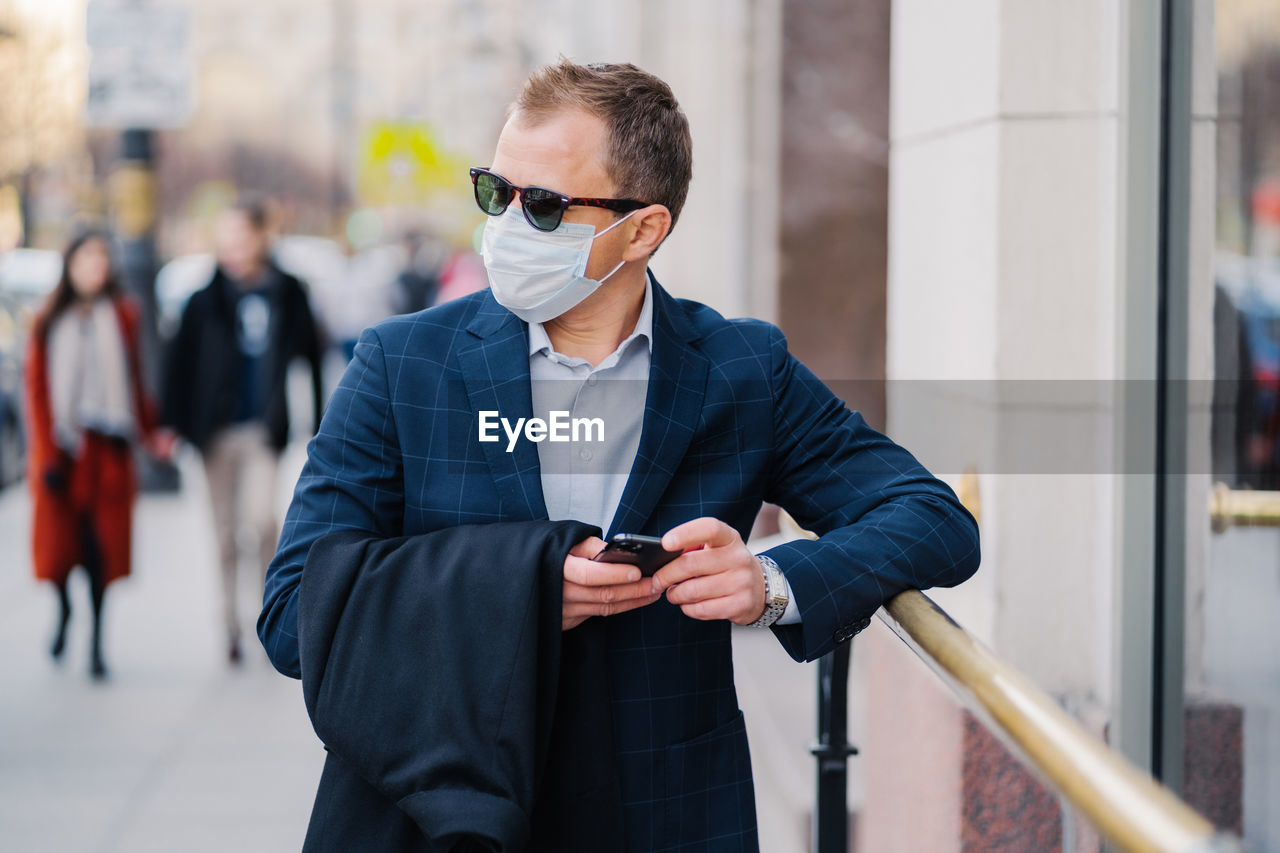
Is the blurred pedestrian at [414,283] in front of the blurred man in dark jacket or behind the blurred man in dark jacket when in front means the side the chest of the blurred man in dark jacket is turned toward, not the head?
behind

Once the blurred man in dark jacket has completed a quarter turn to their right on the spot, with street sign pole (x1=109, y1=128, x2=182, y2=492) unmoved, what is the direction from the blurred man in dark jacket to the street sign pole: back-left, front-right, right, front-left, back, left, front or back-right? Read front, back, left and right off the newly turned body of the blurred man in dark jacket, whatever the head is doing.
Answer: right

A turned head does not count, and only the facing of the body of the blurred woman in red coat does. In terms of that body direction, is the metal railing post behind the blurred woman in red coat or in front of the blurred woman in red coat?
in front

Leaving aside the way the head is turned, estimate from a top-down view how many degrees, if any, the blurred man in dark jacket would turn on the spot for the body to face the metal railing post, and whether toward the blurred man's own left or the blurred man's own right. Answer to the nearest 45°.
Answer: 0° — they already face it

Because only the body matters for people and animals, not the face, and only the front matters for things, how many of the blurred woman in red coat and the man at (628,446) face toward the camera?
2

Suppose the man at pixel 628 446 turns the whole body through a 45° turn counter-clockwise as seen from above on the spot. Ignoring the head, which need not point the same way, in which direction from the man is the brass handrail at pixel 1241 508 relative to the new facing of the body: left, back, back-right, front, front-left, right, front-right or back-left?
left

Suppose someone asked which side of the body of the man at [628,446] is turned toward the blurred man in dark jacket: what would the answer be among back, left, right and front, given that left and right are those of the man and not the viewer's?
back

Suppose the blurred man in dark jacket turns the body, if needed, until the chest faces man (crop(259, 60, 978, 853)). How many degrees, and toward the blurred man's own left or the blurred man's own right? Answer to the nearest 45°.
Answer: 0° — they already face them

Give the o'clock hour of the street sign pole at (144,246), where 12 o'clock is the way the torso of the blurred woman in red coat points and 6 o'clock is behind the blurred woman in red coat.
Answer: The street sign pole is roughly at 6 o'clock from the blurred woman in red coat.
